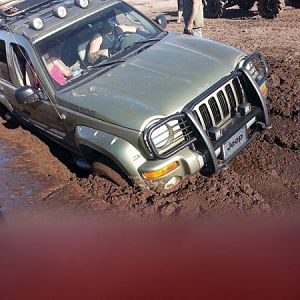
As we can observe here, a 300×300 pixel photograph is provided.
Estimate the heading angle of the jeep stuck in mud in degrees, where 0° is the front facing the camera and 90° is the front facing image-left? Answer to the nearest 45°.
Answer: approximately 315°

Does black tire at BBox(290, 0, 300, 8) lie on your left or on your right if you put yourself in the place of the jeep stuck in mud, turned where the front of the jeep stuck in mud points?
on your left

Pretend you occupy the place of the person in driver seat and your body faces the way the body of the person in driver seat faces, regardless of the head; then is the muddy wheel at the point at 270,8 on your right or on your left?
on your left

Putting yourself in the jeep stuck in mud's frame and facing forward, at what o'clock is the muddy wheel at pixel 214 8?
The muddy wheel is roughly at 8 o'clock from the jeep stuck in mud.

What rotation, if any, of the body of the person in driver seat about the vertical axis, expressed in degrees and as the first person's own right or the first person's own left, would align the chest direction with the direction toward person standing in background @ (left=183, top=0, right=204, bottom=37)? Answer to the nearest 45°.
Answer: approximately 90° to the first person's own left

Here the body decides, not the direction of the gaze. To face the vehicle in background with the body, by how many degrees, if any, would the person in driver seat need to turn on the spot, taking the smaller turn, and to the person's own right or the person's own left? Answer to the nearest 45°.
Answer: approximately 90° to the person's own left

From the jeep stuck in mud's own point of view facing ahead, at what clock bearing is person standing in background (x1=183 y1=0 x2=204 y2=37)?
The person standing in background is roughly at 8 o'clock from the jeep stuck in mud.

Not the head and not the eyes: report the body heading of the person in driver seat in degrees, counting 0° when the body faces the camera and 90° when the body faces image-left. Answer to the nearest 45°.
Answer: approximately 315°
